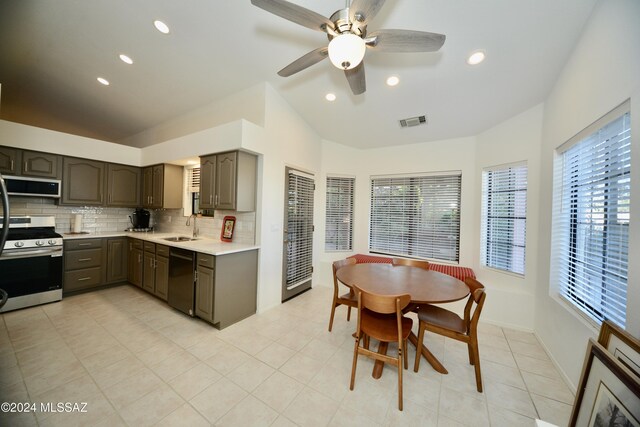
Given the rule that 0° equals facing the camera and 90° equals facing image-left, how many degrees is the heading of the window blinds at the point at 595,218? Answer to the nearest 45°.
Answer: approximately 45°

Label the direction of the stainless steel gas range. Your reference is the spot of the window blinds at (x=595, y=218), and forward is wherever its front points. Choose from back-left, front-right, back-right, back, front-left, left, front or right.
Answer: front

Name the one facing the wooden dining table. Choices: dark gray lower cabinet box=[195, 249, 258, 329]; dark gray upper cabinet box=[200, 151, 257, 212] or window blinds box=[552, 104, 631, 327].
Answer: the window blinds

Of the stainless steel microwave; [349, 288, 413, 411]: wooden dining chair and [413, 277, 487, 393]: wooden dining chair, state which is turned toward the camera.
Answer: the stainless steel microwave

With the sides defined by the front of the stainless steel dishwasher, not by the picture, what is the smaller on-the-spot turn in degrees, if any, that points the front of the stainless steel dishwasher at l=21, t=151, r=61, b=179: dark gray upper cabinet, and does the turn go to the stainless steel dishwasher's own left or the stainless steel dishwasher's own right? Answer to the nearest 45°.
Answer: approximately 90° to the stainless steel dishwasher's own right

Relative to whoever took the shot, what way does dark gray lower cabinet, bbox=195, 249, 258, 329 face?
facing the viewer and to the left of the viewer

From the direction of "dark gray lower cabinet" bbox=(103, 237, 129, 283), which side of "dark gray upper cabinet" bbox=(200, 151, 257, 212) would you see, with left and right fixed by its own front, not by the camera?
right

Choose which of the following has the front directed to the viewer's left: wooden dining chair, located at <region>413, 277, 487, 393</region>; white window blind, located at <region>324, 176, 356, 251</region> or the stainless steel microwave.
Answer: the wooden dining chair

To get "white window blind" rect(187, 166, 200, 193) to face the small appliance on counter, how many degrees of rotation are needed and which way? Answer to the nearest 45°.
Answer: approximately 90° to its right

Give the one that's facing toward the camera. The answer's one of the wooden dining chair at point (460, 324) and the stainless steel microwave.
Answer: the stainless steel microwave

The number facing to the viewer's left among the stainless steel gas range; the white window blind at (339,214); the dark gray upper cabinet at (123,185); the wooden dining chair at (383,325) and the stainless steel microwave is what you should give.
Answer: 0

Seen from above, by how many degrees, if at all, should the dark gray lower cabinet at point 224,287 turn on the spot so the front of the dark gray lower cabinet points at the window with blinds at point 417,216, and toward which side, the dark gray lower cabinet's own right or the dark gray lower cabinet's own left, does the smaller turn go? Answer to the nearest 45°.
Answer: approximately 135° to the dark gray lower cabinet's own left

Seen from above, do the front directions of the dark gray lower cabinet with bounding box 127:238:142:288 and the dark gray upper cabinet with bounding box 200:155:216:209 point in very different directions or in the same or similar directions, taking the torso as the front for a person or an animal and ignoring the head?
same or similar directions

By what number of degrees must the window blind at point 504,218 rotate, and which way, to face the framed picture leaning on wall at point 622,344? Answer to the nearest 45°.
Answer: approximately 45° to its left

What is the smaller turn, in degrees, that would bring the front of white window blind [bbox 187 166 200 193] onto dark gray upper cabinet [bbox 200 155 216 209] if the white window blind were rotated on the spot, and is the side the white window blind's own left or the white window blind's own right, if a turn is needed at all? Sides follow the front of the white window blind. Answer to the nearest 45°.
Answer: approximately 45° to the white window blind's own left

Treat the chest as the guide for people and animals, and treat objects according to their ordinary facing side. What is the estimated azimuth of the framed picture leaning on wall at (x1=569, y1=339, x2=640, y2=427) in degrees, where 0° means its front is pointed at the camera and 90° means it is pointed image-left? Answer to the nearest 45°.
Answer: approximately 45°

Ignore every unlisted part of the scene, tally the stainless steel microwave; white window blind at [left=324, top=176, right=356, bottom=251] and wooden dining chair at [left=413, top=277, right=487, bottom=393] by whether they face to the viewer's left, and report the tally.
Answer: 1

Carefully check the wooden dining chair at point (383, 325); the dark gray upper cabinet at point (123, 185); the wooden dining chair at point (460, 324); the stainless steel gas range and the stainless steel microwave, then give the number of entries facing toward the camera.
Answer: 3
